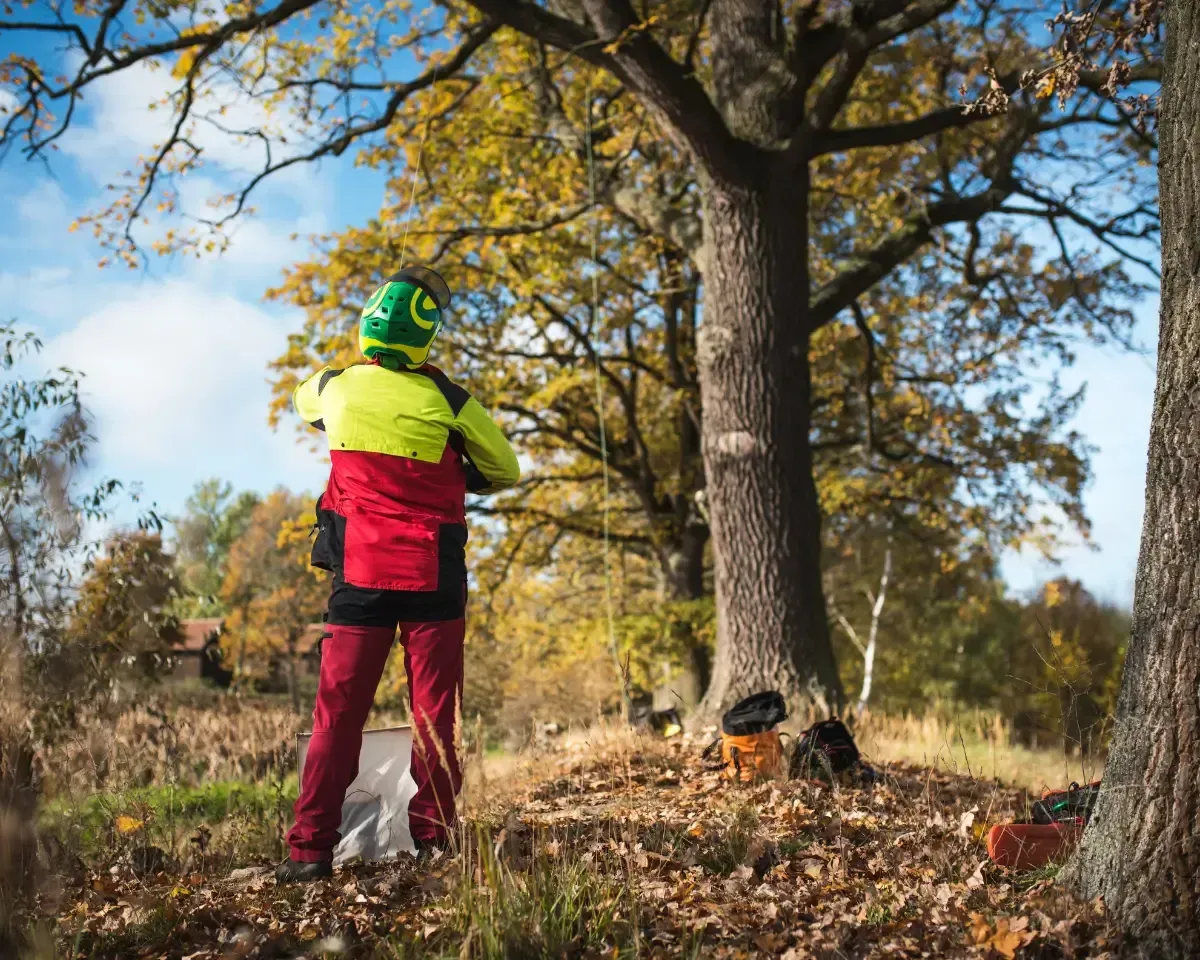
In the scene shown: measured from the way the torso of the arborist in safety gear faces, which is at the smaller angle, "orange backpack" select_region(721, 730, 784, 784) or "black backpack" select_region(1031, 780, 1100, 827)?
the orange backpack

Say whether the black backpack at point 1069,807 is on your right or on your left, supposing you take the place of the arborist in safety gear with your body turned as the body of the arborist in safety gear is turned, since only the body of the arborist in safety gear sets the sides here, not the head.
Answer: on your right

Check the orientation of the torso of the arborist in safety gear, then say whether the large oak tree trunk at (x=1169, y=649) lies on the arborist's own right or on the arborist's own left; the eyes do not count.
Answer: on the arborist's own right

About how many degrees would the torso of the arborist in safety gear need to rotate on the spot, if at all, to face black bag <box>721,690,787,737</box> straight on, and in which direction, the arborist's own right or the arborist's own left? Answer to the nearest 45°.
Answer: approximately 45° to the arborist's own right

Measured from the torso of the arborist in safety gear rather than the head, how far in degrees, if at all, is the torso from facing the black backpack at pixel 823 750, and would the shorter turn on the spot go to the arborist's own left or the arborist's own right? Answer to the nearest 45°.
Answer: approximately 45° to the arborist's own right

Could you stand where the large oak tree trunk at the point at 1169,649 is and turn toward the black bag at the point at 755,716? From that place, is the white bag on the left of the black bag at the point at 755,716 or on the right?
left

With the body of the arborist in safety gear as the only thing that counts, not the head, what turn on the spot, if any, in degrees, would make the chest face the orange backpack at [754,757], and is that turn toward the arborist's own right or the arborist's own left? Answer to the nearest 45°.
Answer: approximately 45° to the arborist's own right

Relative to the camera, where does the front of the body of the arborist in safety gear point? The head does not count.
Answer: away from the camera
